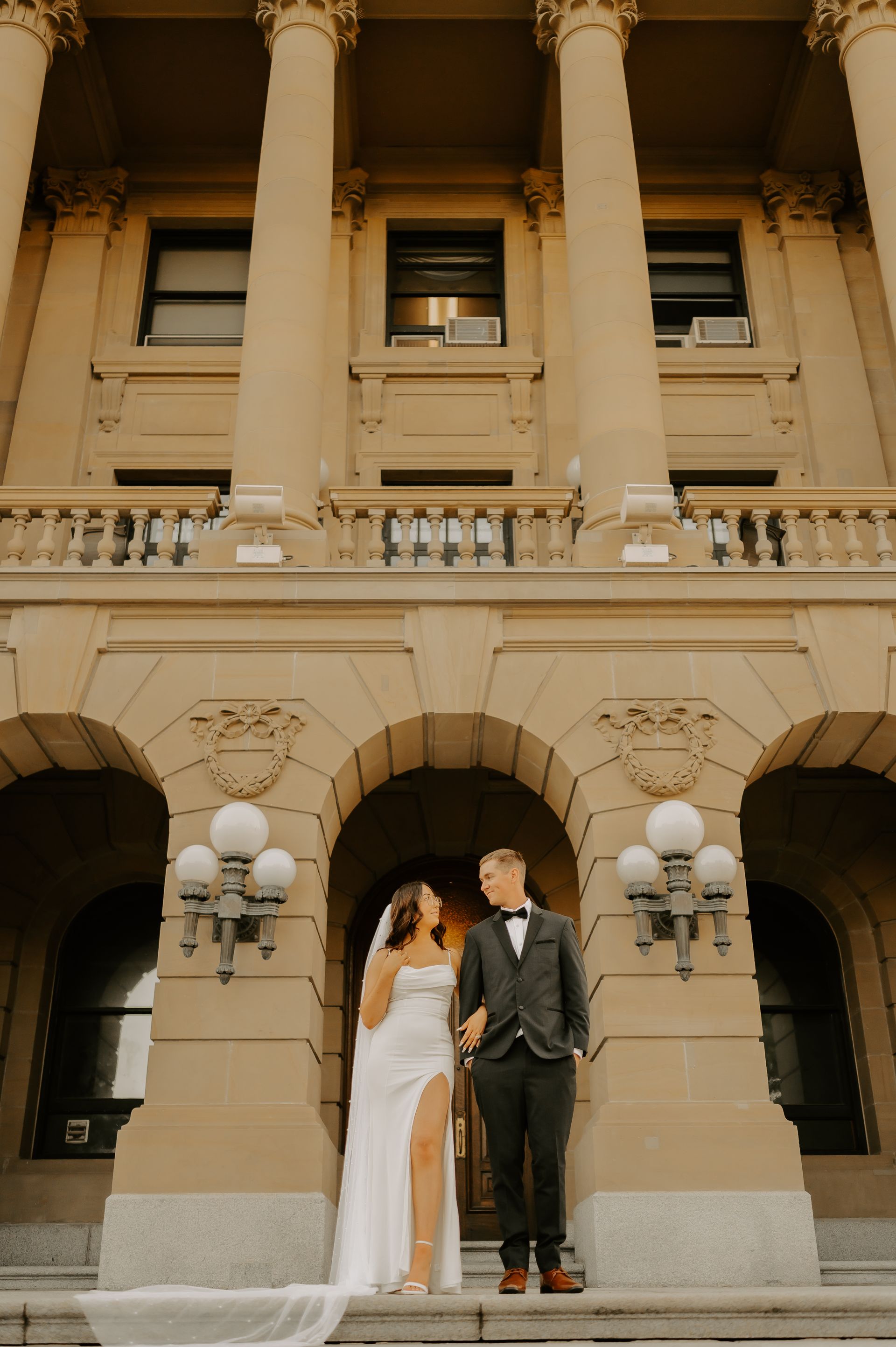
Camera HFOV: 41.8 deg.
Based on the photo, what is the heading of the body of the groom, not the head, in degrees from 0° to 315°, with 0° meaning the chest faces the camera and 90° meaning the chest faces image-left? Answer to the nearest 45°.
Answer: approximately 0°
